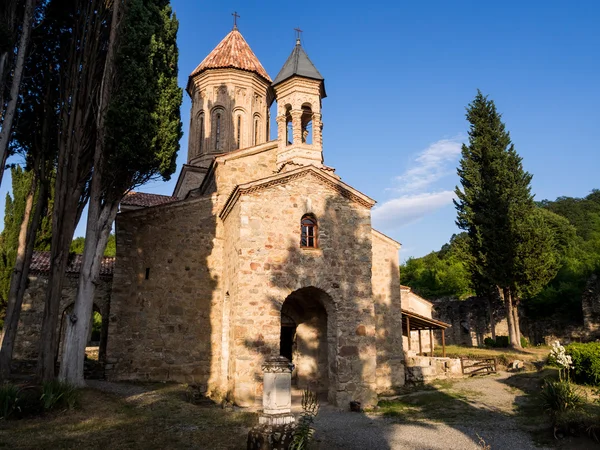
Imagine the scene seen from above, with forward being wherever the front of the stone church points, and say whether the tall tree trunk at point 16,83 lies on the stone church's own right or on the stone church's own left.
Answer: on the stone church's own right

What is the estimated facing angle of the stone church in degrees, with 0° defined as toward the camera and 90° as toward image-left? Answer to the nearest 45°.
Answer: approximately 0°

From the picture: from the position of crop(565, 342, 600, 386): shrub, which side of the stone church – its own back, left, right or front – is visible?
left

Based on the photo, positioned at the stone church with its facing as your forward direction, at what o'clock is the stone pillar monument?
The stone pillar monument is roughly at 12 o'clock from the stone church.

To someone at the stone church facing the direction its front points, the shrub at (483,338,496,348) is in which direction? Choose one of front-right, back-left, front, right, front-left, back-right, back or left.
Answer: back-left

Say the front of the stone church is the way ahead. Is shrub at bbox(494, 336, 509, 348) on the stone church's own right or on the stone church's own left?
on the stone church's own left

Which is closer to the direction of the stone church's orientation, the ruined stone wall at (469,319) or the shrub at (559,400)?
the shrub
